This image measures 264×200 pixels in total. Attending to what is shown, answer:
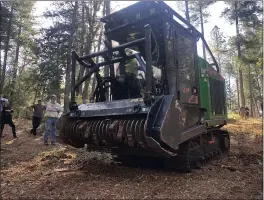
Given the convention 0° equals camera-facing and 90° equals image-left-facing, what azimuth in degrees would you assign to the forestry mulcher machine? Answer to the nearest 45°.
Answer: approximately 45°

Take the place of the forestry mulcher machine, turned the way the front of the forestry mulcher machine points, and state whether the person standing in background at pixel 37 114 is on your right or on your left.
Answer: on your right

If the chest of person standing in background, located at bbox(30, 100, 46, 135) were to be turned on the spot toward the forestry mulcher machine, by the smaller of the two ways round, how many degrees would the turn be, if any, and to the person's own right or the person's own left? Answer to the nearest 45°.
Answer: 0° — they already face it
